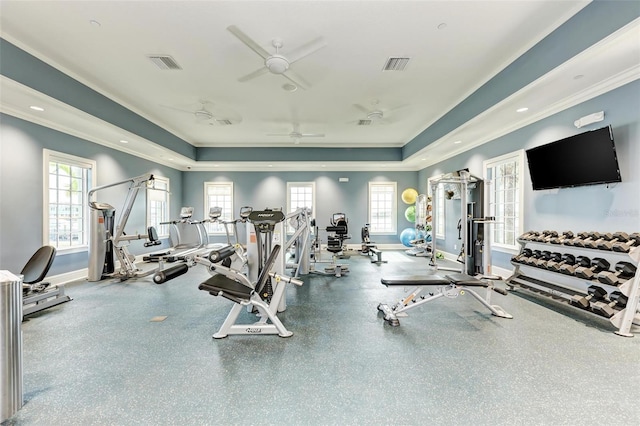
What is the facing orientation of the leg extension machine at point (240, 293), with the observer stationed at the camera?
facing to the left of the viewer

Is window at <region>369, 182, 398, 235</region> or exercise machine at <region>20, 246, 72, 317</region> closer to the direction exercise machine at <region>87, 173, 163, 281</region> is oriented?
the window

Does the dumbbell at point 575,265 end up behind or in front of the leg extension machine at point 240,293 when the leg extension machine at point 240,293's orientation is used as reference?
behind

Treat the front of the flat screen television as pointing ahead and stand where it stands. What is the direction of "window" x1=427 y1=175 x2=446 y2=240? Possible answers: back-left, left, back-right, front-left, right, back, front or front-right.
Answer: right

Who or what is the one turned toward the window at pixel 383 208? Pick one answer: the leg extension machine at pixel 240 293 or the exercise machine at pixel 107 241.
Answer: the exercise machine

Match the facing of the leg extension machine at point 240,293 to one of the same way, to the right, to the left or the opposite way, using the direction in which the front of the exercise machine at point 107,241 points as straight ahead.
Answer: the opposite way

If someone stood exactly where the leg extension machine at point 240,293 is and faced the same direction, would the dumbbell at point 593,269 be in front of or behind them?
behind

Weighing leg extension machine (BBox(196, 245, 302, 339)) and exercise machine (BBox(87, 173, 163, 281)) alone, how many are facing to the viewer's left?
1

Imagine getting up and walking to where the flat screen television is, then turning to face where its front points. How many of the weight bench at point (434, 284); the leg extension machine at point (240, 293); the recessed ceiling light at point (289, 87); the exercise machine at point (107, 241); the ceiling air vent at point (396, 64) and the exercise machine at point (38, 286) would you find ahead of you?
6

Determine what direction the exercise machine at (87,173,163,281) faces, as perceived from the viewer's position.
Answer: facing to the right of the viewer

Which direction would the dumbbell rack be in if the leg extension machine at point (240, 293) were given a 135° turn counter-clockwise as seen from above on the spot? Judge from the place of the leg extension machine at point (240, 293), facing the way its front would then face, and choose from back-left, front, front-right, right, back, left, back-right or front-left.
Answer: front-left

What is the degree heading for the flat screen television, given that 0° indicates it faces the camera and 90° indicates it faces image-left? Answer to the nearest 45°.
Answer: approximately 45°

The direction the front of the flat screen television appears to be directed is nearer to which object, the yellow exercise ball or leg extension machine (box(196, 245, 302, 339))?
the leg extension machine
